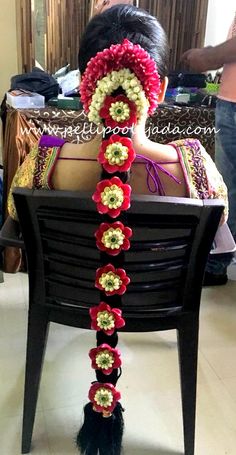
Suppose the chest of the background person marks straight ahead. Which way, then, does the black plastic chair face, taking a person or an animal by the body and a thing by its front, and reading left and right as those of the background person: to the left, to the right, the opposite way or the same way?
to the right

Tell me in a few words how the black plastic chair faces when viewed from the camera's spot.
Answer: facing away from the viewer

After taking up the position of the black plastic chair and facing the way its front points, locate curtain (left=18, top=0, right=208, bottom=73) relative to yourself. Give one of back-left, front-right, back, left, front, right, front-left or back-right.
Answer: front

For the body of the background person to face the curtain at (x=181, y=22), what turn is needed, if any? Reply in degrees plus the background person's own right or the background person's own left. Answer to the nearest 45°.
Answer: approximately 90° to the background person's own right

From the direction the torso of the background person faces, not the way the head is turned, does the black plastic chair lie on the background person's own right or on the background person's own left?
on the background person's own left

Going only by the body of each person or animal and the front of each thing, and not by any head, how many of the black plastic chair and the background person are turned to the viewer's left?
1

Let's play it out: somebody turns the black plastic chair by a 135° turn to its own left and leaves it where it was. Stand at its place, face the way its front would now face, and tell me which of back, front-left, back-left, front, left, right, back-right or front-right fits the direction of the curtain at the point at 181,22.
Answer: back-right

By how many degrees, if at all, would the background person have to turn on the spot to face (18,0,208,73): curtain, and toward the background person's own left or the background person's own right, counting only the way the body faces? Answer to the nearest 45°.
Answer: approximately 45° to the background person's own right

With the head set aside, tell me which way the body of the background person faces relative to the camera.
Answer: to the viewer's left
